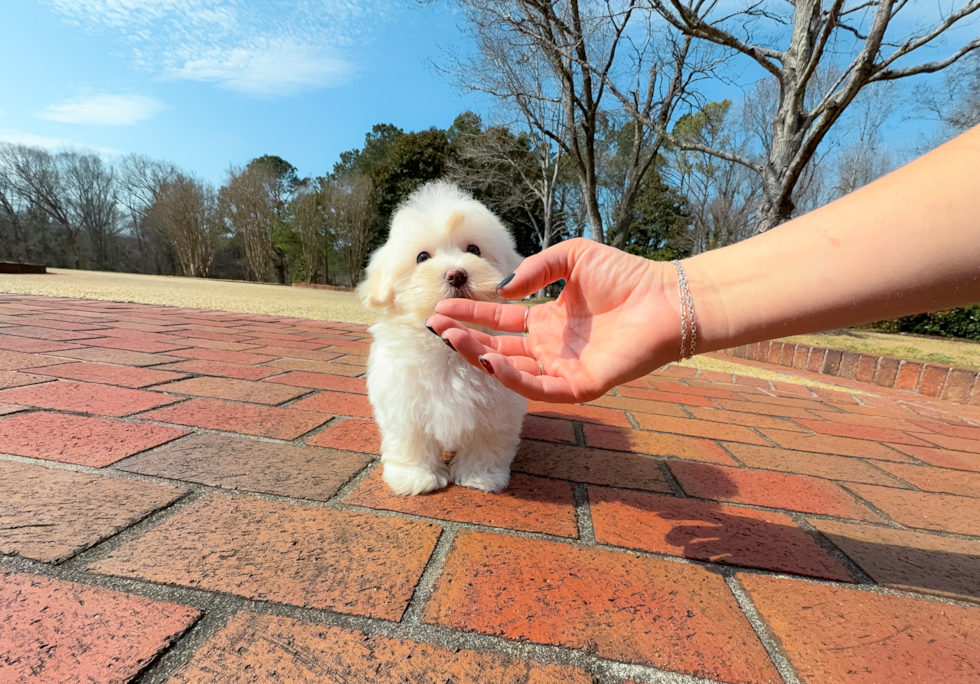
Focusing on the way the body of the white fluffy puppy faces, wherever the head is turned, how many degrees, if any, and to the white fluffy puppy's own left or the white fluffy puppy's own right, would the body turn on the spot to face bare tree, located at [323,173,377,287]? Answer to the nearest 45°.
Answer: approximately 180°

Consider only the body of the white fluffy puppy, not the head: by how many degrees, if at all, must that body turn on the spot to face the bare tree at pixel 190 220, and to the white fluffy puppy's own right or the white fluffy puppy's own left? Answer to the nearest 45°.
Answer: approximately 135° to the white fluffy puppy's own right

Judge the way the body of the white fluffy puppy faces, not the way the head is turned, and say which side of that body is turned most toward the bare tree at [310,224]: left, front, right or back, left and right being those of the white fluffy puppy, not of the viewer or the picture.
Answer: back

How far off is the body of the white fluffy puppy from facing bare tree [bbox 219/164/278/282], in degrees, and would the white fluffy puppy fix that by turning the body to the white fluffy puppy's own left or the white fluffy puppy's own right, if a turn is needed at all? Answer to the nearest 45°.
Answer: approximately 135° to the white fluffy puppy's own right

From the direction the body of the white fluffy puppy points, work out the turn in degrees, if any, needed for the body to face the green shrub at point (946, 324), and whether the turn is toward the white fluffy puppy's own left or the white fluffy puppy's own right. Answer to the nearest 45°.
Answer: approximately 135° to the white fluffy puppy's own left

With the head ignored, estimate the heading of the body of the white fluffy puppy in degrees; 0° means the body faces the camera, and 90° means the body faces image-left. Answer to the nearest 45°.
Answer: approximately 0°

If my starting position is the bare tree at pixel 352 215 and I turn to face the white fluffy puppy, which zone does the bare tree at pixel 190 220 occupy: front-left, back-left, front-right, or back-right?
back-right

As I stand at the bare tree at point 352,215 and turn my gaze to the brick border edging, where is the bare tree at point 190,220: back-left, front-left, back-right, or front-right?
back-right

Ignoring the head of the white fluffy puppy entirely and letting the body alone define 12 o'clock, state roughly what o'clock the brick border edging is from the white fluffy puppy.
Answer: The brick border edging is roughly at 8 o'clock from the white fluffy puppy.

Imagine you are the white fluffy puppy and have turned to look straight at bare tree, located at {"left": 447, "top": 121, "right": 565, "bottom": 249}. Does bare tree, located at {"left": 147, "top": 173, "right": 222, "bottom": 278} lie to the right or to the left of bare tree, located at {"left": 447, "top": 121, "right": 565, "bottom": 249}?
left

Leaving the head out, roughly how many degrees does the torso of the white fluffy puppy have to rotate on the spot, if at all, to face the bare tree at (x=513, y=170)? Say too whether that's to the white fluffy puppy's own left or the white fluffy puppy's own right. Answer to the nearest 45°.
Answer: approximately 180°
